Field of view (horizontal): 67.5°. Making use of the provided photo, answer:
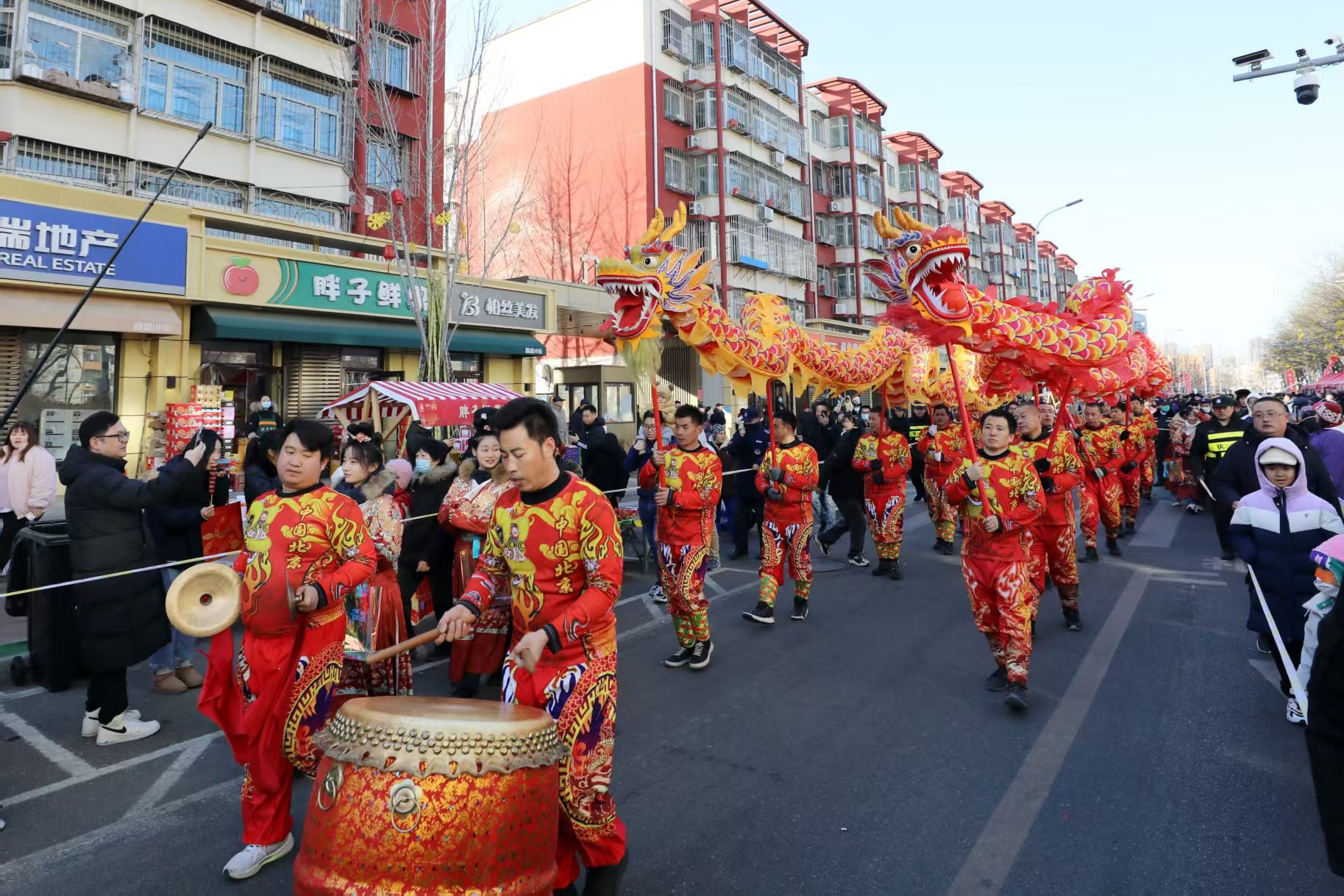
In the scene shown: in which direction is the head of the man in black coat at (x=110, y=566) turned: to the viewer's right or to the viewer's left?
to the viewer's right

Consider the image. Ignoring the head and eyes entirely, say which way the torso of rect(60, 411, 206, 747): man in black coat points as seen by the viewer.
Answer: to the viewer's right

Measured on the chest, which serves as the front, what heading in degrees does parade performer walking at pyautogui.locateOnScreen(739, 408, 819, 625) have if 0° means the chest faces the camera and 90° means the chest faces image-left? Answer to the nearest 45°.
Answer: approximately 45°

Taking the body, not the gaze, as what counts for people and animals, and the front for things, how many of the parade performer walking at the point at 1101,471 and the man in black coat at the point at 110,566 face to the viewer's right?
1

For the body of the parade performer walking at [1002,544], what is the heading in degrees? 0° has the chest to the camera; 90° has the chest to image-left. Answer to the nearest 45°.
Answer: approximately 0°

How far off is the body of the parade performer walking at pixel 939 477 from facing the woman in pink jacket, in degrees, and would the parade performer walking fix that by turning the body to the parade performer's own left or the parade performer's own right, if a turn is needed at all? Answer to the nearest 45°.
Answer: approximately 45° to the parade performer's own right

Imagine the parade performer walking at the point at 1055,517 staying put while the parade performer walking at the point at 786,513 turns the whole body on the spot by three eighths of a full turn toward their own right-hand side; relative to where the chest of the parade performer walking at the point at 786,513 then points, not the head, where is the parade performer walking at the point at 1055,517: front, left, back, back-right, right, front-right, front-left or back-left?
right
